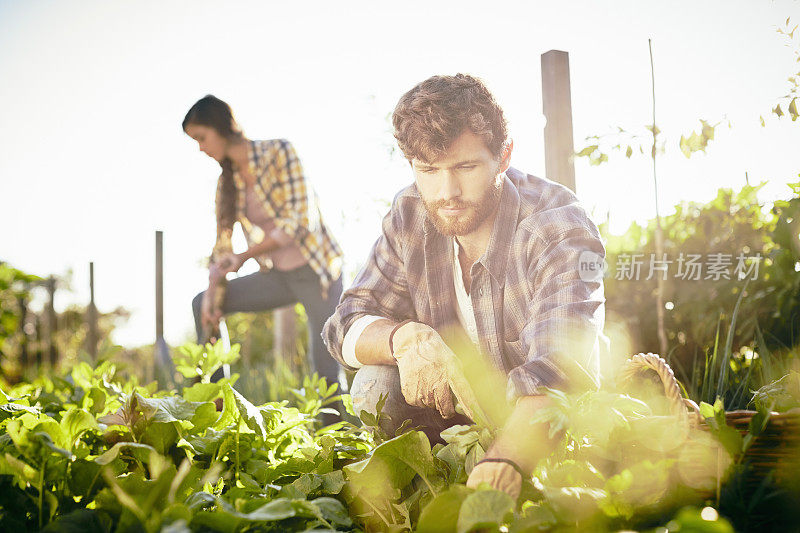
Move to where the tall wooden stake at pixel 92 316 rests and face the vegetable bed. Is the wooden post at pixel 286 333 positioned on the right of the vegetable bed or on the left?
left

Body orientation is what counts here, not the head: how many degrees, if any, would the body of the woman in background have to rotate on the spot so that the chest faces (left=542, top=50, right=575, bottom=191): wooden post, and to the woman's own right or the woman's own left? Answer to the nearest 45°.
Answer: approximately 180°

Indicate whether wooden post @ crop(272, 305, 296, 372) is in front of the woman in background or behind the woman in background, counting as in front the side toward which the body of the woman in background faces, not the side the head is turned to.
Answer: behind

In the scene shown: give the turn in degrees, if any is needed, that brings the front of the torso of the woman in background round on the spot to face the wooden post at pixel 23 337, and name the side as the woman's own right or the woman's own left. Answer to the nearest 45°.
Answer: approximately 90° to the woman's own right

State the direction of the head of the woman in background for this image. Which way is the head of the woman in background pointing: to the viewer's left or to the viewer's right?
to the viewer's left

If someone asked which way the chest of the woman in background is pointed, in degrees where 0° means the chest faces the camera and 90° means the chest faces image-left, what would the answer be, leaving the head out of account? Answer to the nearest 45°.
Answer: approximately 45°

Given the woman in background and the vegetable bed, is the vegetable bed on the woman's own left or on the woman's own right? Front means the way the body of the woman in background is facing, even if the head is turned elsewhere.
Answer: on the woman's own left
